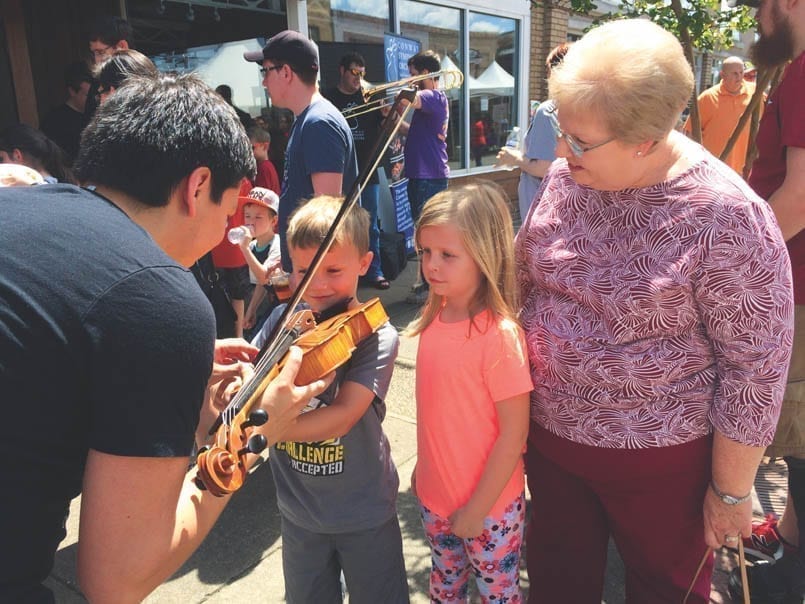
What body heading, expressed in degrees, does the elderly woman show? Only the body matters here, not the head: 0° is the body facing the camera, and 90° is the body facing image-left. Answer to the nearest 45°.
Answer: approximately 45°

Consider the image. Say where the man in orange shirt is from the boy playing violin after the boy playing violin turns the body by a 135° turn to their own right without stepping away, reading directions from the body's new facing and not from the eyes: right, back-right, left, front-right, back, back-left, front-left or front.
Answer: front-right

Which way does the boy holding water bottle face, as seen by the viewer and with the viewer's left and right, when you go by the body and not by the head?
facing the viewer and to the left of the viewer

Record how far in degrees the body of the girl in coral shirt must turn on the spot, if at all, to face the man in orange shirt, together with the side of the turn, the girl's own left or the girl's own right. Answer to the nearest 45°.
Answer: approximately 180°

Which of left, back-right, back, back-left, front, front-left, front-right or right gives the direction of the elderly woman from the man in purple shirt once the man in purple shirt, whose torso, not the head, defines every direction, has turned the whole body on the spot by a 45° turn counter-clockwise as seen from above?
front-left

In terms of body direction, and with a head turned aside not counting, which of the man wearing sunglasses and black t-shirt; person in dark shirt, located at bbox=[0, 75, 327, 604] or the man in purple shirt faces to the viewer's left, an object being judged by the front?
the man in purple shirt

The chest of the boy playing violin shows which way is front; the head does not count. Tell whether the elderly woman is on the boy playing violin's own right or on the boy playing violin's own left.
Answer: on the boy playing violin's own left

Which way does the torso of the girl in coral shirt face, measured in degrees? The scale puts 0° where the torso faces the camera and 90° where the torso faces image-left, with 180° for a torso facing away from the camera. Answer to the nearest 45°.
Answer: approximately 45°

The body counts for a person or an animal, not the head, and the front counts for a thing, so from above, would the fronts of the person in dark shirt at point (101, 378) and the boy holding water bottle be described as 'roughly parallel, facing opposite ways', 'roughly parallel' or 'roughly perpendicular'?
roughly parallel, facing opposite ways

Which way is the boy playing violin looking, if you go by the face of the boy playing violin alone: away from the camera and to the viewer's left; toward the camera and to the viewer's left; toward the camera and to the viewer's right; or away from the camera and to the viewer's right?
toward the camera and to the viewer's left

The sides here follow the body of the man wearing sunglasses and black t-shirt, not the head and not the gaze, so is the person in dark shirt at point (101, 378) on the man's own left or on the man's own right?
on the man's own right

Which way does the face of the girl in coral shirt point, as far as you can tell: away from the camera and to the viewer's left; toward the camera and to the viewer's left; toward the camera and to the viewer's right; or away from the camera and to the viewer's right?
toward the camera and to the viewer's left

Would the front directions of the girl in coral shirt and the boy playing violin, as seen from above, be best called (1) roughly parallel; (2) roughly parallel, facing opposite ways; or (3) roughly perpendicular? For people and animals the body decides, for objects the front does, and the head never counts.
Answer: roughly parallel

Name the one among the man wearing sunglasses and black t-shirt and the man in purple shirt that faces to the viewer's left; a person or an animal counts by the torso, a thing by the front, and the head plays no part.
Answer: the man in purple shirt

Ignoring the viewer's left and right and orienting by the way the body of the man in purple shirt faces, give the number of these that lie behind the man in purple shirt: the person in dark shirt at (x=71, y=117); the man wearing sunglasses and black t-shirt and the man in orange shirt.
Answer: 1

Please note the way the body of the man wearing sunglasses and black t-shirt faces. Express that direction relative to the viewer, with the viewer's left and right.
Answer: facing the viewer and to the right of the viewer
